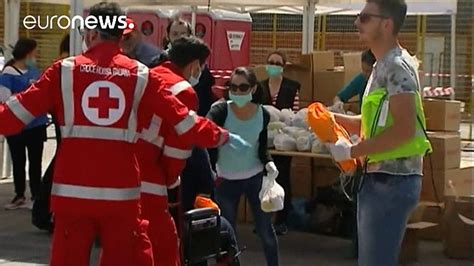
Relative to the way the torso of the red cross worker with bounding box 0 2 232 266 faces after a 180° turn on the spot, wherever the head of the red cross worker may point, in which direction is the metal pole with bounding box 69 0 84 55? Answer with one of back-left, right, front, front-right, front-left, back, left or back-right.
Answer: back

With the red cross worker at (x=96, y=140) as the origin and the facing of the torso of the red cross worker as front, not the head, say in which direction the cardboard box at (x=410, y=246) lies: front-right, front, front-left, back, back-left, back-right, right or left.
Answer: front-right

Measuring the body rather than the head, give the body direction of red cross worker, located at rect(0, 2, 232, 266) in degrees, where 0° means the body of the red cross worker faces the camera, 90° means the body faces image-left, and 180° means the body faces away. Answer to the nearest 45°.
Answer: approximately 180°

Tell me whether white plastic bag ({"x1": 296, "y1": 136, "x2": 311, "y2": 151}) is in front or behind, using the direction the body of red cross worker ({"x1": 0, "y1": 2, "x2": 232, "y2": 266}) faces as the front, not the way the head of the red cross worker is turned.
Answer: in front

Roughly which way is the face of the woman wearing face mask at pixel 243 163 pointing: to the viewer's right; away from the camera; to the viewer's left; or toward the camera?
toward the camera

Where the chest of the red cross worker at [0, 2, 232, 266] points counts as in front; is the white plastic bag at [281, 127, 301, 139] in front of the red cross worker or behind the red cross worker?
in front

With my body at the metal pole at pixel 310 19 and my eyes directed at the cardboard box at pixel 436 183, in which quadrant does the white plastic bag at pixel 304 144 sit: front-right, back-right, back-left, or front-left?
front-right
